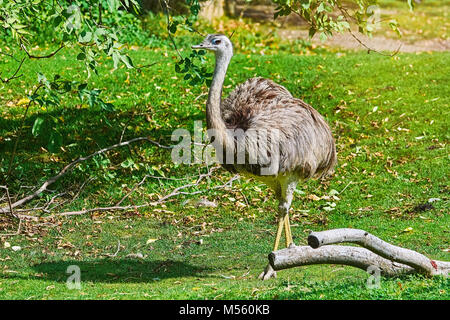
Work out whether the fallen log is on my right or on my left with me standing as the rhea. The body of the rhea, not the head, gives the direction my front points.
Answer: on my left

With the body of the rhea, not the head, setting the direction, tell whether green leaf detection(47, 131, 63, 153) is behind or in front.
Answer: in front

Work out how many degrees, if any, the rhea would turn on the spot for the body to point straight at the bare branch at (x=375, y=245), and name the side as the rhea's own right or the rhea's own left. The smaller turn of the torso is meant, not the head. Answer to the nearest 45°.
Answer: approximately 135° to the rhea's own left

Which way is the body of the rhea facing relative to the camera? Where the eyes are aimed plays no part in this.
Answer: to the viewer's left

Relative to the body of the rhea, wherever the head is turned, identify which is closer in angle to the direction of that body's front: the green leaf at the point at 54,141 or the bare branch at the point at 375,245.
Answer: the green leaf
